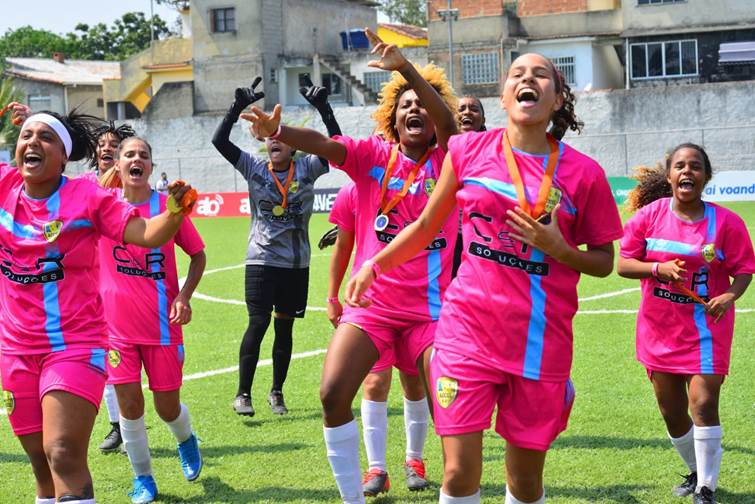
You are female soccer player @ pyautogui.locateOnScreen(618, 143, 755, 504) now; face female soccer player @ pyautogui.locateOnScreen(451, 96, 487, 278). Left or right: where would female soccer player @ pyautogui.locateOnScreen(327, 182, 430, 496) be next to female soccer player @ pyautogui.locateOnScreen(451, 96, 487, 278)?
left

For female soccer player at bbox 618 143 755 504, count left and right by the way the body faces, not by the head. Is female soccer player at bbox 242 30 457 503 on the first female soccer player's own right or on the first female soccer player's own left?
on the first female soccer player's own right

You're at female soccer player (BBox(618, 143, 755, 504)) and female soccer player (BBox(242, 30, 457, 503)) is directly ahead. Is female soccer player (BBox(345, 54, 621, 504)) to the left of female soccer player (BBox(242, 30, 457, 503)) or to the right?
left

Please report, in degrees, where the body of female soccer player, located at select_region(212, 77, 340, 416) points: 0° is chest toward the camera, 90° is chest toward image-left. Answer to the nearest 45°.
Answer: approximately 0°
